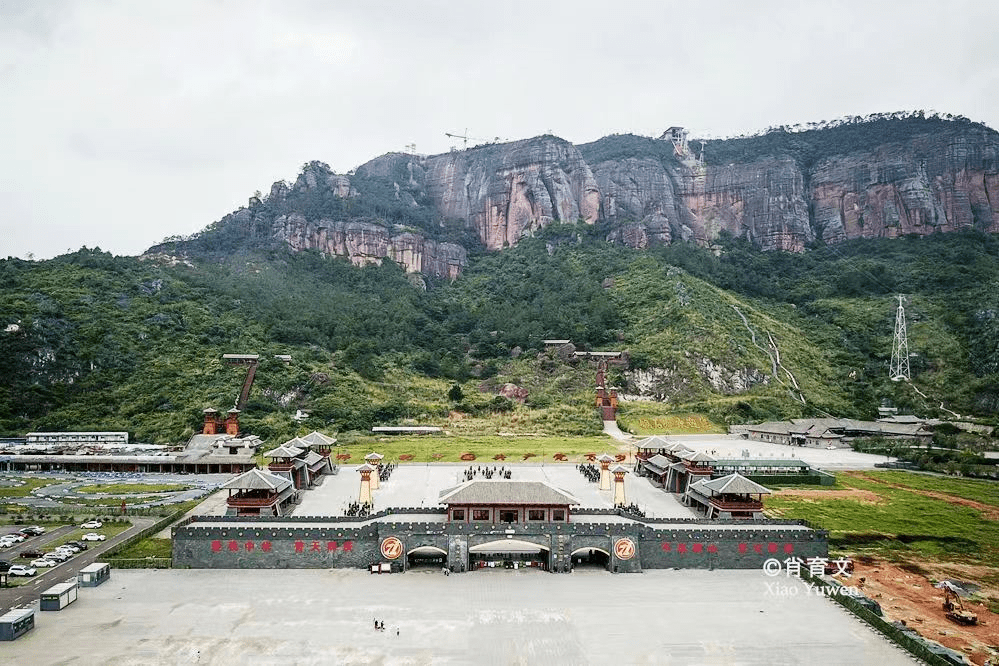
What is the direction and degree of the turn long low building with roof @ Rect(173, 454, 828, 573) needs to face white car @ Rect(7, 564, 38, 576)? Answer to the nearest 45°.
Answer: approximately 90° to its right

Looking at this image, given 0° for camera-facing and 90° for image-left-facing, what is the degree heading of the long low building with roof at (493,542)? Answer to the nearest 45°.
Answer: approximately 0°

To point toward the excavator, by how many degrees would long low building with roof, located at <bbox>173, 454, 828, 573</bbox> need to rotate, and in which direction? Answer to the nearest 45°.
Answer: approximately 90° to its left
